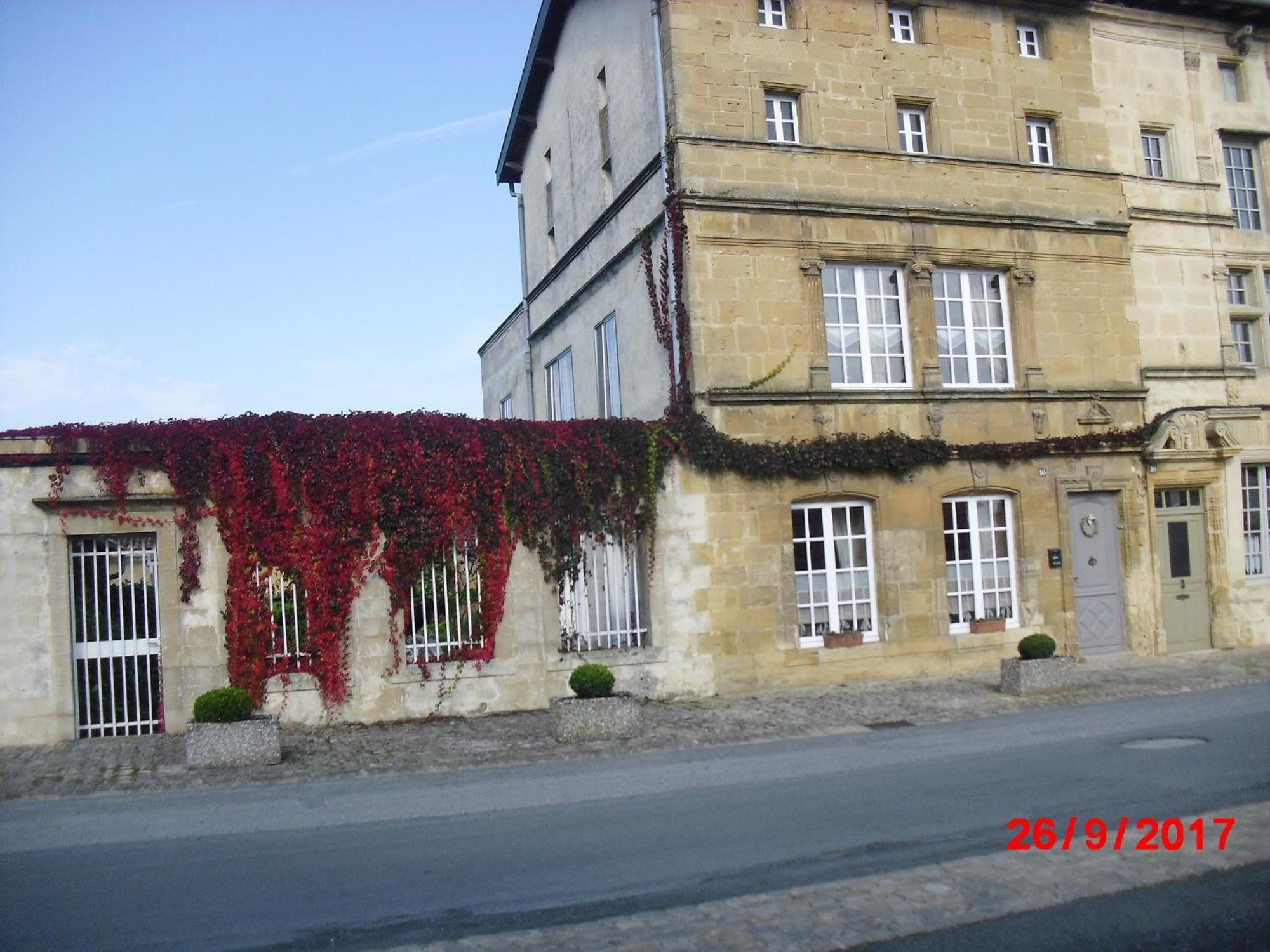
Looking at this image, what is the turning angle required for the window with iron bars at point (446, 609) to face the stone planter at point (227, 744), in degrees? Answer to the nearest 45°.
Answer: approximately 45° to its right

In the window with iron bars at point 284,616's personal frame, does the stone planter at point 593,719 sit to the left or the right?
on its left

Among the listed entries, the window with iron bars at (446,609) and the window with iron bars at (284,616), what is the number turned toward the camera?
2

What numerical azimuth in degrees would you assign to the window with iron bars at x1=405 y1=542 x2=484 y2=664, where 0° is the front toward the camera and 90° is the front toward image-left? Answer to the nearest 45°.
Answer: approximately 0°

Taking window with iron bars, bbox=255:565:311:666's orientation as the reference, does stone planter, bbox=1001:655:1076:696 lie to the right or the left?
on its left

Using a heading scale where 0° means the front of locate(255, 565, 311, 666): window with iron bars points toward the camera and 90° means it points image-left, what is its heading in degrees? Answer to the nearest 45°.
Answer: approximately 0°

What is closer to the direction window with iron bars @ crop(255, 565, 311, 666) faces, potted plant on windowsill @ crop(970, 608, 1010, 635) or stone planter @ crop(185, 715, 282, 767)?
the stone planter

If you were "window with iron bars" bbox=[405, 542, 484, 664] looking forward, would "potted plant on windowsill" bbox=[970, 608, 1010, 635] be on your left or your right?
on your left

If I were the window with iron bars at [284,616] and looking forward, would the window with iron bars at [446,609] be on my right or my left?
on my left
